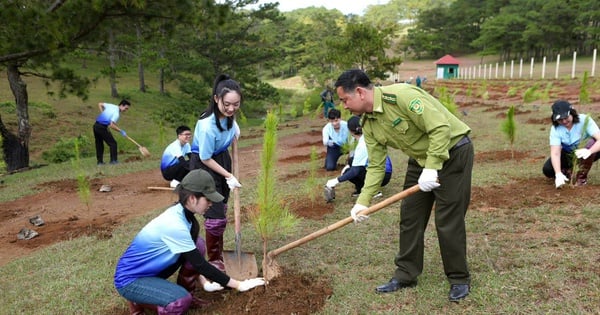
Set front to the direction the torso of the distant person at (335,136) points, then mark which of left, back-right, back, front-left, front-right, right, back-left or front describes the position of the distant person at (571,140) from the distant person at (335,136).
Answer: front-left

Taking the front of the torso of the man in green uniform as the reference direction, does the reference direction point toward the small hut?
no

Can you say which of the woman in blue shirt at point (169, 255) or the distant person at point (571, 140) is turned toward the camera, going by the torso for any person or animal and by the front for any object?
the distant person

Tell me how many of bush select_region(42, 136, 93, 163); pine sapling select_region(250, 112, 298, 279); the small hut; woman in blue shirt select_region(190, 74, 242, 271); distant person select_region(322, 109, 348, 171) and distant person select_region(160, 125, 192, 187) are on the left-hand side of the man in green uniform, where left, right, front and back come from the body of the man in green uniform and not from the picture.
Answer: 0

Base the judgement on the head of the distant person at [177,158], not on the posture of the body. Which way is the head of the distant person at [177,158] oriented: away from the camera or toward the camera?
toward the camera

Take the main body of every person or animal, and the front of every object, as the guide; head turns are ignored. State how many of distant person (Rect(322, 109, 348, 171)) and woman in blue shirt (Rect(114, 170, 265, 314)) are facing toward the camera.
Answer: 1

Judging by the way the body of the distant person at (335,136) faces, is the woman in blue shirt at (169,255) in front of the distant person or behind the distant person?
in front

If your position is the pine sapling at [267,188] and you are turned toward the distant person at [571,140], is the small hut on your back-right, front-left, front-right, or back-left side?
front-left

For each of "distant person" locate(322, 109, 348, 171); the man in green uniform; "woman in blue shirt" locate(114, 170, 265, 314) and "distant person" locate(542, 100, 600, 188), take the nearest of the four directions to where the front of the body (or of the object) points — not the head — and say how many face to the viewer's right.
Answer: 1

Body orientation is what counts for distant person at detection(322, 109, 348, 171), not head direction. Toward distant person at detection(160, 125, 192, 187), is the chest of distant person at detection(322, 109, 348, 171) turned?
no

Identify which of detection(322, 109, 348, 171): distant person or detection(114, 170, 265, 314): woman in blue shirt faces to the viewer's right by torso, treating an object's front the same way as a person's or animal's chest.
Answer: the woman in blue shirt

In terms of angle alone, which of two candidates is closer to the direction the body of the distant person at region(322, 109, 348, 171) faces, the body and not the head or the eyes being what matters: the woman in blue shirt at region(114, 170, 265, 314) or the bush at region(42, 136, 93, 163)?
the woman in blue shirt

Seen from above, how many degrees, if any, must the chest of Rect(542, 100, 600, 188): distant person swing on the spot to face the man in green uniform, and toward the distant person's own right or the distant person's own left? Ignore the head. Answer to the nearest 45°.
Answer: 0° — they already face them

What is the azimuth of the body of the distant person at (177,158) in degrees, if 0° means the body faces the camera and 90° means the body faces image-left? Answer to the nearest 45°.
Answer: approximately 315°

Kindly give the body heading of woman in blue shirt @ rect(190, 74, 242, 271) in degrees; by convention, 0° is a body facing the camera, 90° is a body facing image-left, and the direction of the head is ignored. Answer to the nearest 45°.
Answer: approximately 315°

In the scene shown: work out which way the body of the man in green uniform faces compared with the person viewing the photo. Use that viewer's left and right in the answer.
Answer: facing the viewer and to the left of the viewer

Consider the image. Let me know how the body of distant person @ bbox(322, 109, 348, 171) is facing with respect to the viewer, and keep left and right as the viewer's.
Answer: facing the viewer

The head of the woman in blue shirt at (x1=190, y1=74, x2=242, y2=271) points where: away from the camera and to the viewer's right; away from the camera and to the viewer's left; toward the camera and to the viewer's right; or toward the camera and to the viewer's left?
toward the camera and to the viewer's right
